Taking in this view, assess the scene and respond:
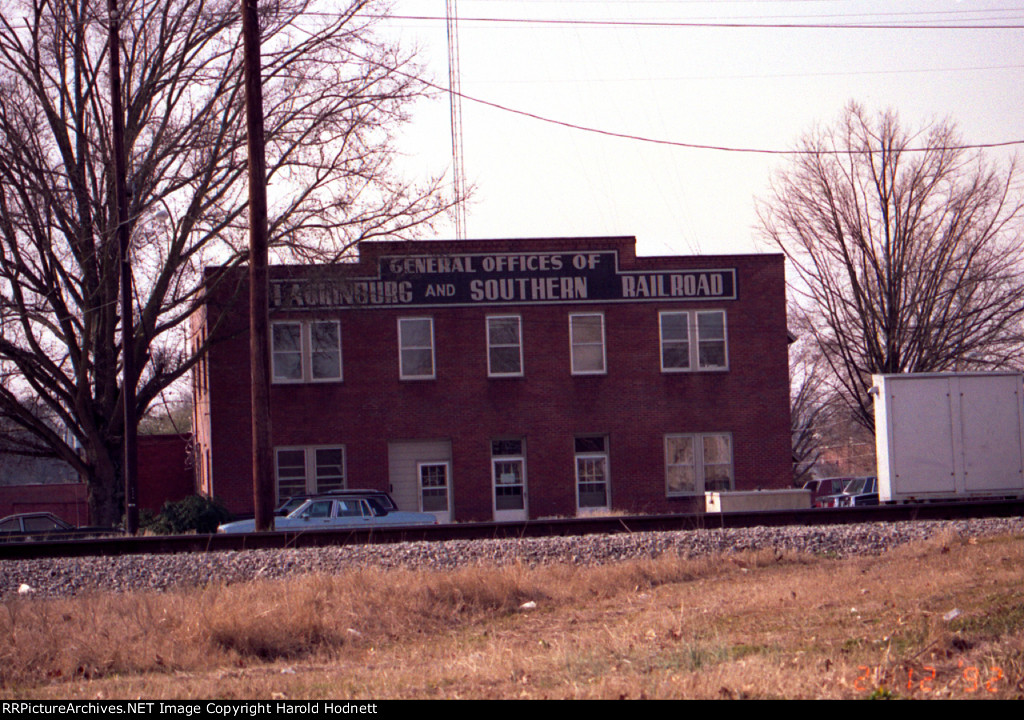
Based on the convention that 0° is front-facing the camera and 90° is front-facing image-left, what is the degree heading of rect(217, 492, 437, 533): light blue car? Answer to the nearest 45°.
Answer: approximately 90°

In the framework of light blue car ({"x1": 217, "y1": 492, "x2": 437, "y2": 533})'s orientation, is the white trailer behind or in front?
behind

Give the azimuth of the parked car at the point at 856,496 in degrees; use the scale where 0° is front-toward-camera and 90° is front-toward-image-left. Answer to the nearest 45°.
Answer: approximately 45°

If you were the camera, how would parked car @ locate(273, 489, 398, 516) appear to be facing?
facing to the left of the viewer

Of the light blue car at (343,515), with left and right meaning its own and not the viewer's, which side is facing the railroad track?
left

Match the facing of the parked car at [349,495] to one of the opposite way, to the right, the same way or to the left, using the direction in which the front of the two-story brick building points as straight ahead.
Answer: to the right

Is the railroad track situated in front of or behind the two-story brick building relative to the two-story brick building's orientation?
in front

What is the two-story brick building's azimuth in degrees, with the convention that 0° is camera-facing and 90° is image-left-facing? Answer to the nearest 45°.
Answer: approximately 0°

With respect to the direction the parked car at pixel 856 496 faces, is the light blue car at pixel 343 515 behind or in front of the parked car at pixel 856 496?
in front

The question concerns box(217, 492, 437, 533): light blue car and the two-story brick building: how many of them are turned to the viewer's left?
1
